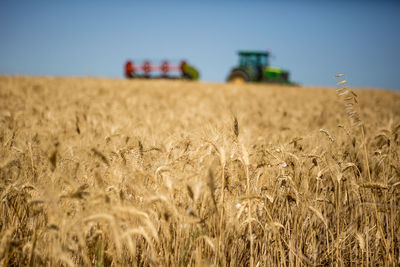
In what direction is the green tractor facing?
to the viewer's right
